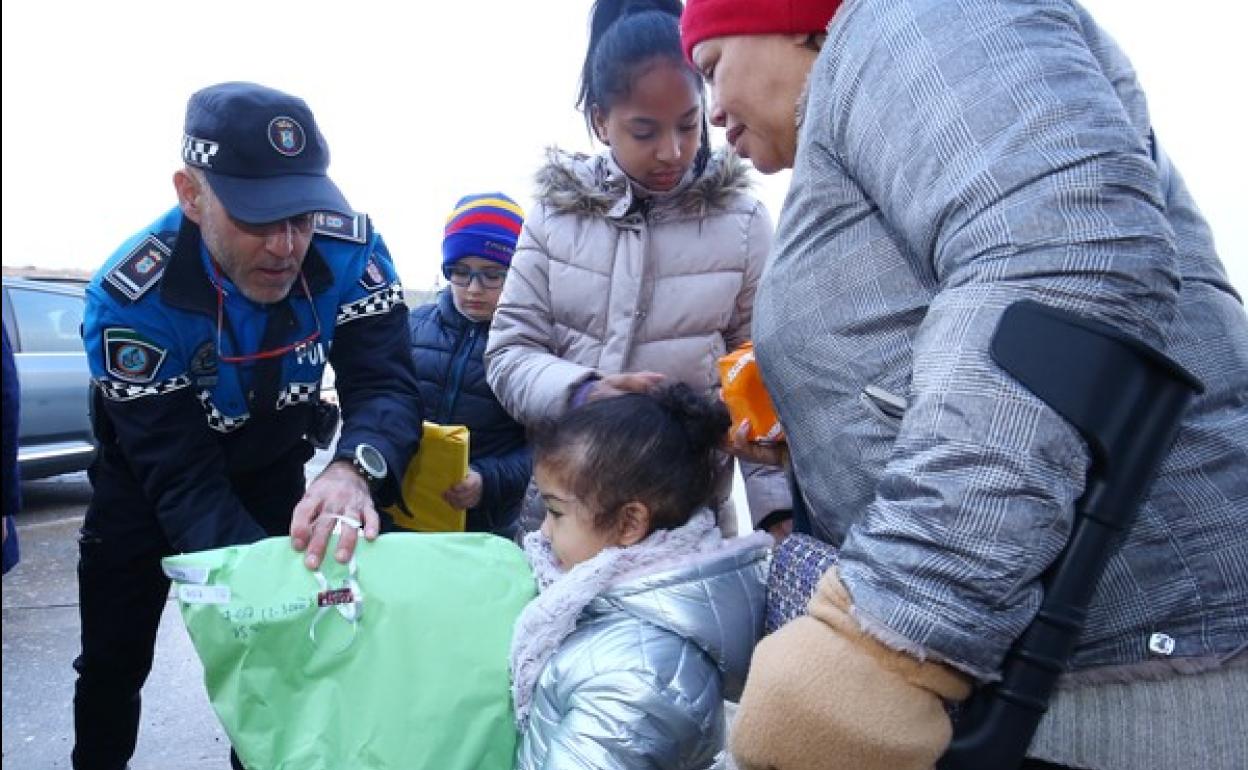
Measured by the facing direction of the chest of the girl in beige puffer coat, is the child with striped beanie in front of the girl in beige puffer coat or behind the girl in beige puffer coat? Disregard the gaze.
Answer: behind

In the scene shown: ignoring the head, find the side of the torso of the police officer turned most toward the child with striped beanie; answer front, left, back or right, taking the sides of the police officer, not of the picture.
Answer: left

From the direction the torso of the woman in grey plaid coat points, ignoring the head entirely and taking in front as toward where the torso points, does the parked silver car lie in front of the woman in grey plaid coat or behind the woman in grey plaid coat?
in front

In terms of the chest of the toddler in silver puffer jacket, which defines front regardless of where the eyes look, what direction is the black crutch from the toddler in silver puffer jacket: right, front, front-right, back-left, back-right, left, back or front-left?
back-left

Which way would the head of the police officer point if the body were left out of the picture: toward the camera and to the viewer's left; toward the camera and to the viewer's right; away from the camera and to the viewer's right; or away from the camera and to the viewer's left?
toward the camera and to the viewer's right

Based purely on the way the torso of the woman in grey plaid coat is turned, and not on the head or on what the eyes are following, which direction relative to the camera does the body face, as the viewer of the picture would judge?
to the viewer's left

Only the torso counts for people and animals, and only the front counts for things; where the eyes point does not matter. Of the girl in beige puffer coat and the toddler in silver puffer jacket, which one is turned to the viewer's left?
the toddler in silver puffer jacket

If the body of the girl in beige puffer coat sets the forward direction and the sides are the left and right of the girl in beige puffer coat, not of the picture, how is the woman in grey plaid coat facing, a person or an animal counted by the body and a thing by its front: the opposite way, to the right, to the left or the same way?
to the right

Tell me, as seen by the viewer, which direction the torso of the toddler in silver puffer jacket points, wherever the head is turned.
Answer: to the viewer's left

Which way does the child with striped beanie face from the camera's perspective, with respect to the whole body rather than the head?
toward the camera

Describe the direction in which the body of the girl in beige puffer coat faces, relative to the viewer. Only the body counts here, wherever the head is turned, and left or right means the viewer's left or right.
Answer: facing the viewer

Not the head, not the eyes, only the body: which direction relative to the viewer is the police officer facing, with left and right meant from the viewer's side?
facing the viewer and to the right of the viewer

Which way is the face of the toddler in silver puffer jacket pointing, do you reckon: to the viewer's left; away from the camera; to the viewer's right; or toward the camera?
to the viewer's left
